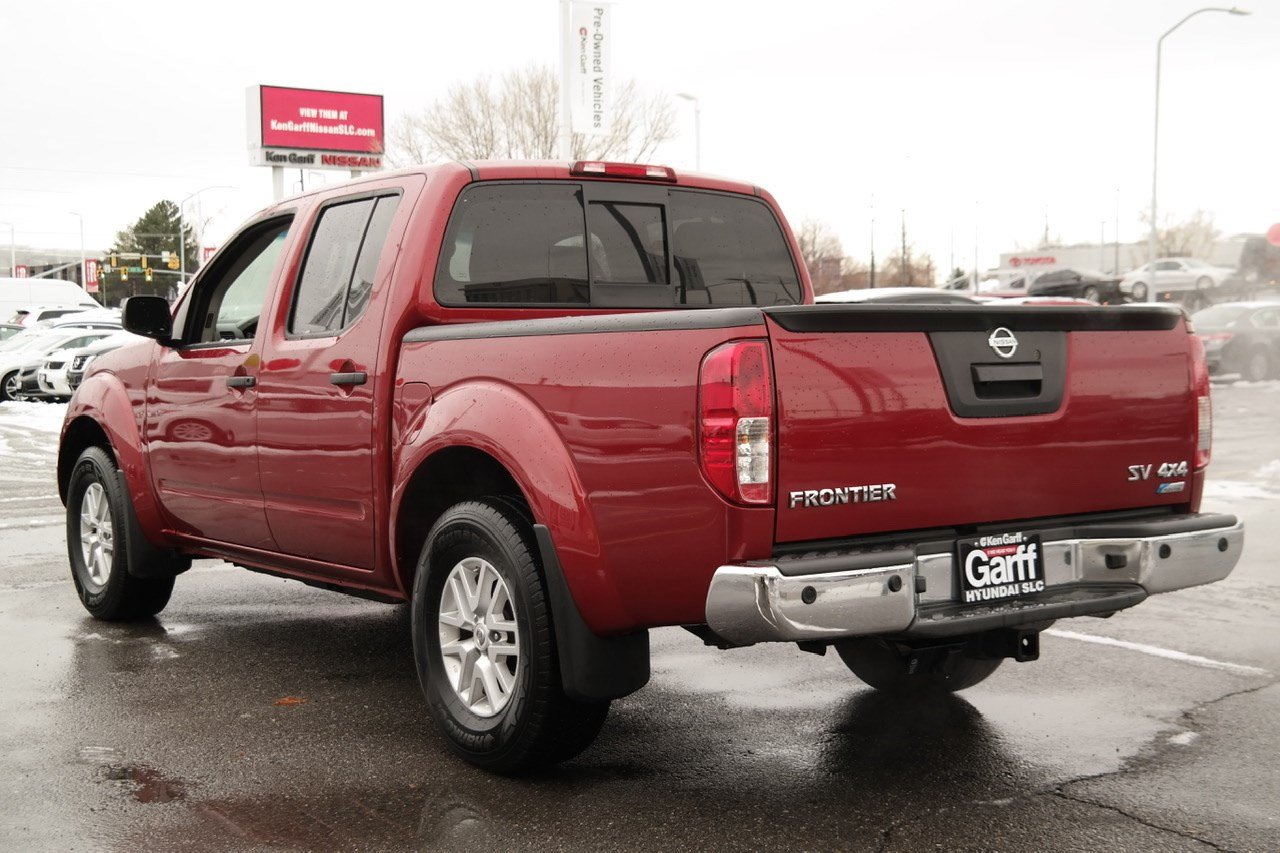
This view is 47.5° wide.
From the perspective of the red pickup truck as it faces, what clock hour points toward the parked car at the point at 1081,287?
The parked car is roughly at 2 o'clock from the red pickup truck.

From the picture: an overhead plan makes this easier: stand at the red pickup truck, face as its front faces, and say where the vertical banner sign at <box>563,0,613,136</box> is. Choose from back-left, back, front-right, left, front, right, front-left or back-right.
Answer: front-right

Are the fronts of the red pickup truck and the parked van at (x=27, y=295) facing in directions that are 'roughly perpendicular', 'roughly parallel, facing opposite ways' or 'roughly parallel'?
roughly perpendicular

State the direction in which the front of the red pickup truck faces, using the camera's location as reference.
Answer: facing away from the viewer and to the left of the viewer

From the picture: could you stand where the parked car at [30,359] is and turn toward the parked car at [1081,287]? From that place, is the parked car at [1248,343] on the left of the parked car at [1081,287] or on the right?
right

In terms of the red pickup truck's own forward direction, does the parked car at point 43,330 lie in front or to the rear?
in front

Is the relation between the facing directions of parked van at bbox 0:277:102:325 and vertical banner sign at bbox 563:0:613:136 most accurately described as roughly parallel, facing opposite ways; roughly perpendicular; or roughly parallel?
roughly perpendicular

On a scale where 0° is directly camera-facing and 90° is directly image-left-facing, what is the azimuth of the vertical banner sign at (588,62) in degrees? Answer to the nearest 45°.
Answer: approximately 0°

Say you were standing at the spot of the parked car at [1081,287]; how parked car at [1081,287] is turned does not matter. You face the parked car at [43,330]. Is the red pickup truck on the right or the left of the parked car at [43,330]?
left

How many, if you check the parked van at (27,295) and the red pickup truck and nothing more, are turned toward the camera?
0

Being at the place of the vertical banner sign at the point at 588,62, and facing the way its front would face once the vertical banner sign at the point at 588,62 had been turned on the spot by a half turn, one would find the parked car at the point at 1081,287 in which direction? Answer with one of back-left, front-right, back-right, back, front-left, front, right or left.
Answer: front-right

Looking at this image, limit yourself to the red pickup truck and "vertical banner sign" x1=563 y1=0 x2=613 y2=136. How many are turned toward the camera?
1
